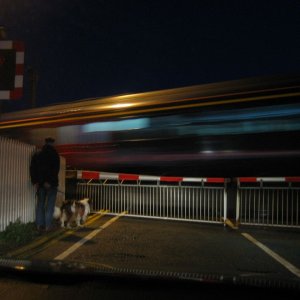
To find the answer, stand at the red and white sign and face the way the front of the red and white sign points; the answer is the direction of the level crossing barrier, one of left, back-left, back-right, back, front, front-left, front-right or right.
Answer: back-left

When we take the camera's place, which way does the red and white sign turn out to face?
facing the viewer
